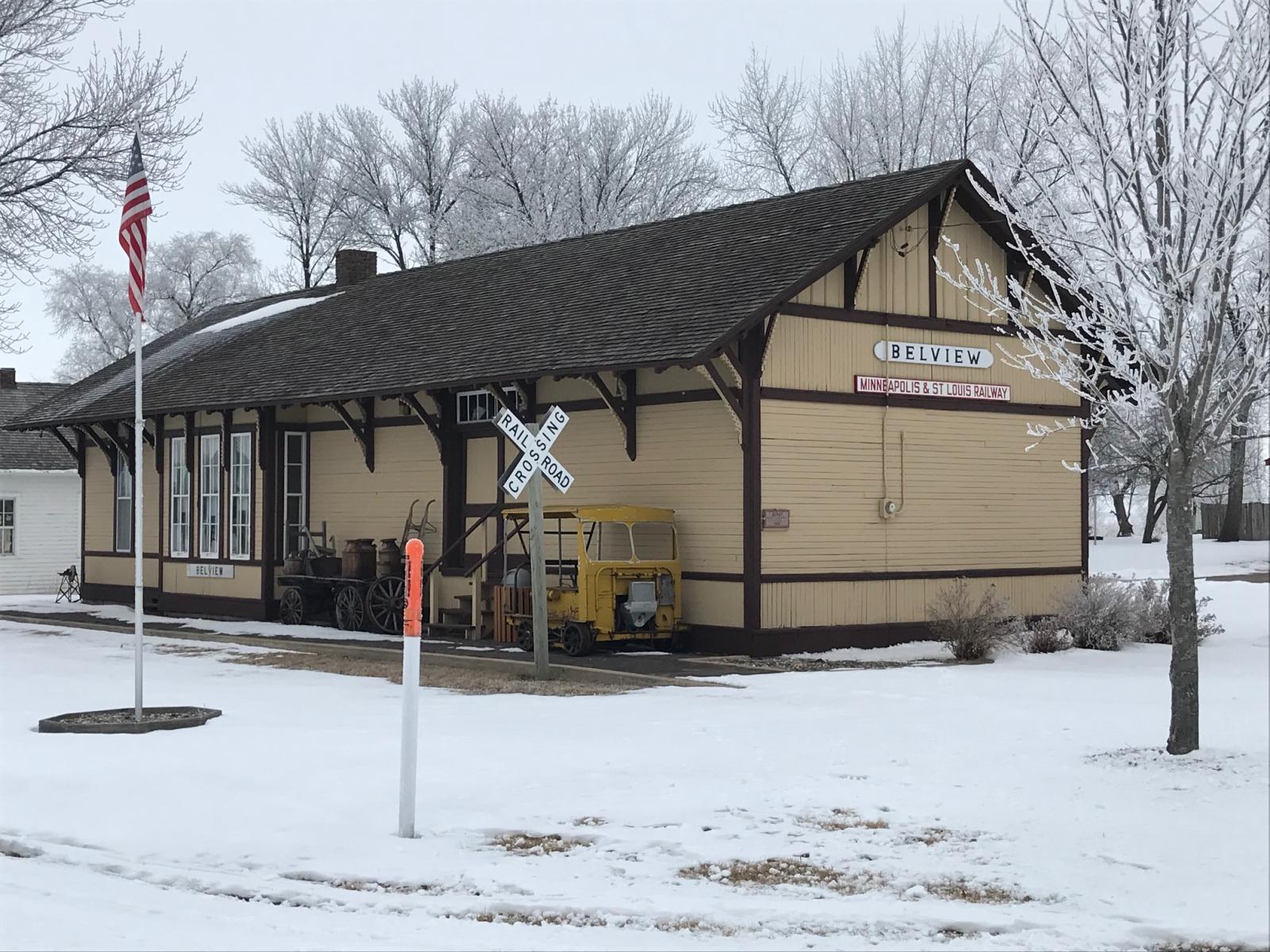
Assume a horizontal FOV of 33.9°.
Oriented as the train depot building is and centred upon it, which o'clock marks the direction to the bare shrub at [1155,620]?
The bare shrub is roughly at 8 o'clock from the train depot building.

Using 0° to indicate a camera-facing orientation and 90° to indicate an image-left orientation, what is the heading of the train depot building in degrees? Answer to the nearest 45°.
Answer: approximately 45°

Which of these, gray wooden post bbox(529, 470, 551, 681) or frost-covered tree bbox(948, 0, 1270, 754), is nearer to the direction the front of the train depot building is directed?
the gray wooden post

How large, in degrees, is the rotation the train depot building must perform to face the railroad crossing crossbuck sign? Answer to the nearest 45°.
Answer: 0° — it already faces it

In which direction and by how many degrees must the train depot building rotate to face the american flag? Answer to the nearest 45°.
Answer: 0° — it already faces it

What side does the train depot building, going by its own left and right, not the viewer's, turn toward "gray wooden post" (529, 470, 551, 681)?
front

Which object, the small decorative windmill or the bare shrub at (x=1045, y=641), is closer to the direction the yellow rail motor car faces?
the bare shrub

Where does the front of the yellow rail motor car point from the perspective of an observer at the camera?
facing the viewer and to the right of the viewer

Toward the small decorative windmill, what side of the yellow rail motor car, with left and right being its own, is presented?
back

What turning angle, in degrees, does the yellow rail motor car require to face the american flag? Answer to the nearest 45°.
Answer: approximately 90° to its right

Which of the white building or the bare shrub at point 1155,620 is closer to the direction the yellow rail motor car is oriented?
the bare shrub

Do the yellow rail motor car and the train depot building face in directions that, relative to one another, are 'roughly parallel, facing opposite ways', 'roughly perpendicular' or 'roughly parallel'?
roughly perpendicular

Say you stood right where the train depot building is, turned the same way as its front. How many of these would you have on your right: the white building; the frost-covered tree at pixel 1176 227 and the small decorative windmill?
2
